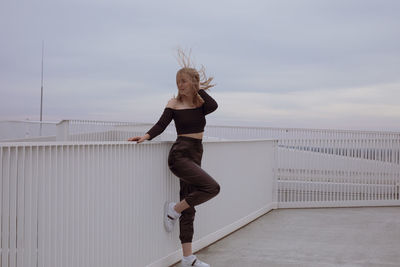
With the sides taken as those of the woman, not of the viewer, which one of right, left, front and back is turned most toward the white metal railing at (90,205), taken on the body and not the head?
right

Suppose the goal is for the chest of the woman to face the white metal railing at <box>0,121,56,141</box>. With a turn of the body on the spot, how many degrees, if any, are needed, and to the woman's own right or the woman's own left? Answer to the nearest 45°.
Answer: approximately 180°

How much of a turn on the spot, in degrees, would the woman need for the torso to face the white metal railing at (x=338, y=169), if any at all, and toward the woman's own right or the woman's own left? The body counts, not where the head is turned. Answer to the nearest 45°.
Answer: approximately 90° to the woman's own left

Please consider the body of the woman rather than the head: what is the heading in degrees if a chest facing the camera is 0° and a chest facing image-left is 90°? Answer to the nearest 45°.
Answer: approximately 315°
